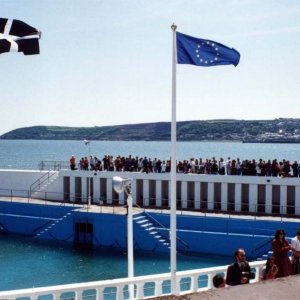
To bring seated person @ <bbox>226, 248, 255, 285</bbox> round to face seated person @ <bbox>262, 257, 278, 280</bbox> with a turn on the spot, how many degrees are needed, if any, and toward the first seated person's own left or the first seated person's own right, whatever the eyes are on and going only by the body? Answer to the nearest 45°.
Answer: approximately 90° to the first seated person's own left

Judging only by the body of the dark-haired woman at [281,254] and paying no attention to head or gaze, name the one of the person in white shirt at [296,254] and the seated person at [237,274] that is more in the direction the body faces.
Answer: the seated person

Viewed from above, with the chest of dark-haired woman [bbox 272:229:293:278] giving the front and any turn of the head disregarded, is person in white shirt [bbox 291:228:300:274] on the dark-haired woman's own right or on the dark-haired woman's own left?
on the dark-haired woman's own left

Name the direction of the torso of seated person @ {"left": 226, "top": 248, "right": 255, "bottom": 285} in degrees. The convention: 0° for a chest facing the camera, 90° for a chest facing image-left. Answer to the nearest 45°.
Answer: approximately 315°
